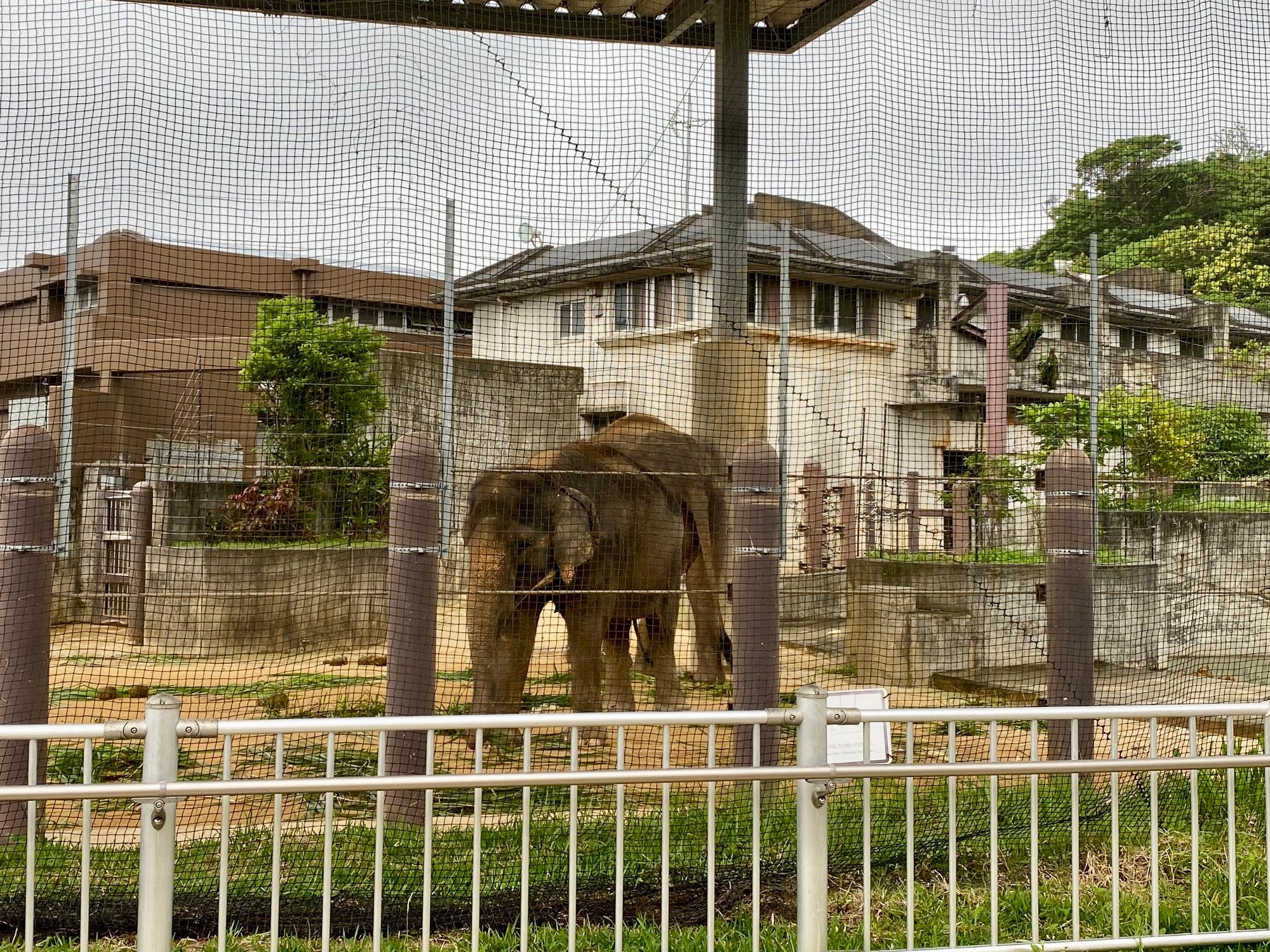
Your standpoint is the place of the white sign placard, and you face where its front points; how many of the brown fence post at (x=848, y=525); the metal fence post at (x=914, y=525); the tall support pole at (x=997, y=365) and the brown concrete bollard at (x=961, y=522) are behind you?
4

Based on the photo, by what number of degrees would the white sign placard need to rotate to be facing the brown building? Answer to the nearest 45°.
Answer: approximately 135° to its right

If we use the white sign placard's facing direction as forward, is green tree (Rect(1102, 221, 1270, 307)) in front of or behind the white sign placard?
behind

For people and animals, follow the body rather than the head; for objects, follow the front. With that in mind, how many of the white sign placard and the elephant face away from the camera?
0

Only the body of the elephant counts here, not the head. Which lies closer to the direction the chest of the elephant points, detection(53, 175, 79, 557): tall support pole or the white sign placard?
the tall support pole

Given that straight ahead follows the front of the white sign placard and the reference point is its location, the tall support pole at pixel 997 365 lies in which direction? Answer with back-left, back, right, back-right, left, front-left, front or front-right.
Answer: back

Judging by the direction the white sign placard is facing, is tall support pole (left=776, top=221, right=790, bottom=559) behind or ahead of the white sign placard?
behind

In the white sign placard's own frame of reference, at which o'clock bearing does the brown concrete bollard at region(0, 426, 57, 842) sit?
The brown concrete bollard is roughly at 3 o'clock from the white sign placard.

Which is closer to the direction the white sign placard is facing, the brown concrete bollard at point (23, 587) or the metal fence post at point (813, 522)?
the brown concrete bollard

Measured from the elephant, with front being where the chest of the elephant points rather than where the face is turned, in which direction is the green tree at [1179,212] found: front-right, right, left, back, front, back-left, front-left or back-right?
back-left

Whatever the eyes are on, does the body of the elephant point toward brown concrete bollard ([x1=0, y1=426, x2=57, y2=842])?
yes

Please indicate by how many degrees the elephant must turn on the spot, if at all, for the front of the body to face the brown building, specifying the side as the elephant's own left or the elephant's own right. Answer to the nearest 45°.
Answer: approximately 90° to the elephant's own right

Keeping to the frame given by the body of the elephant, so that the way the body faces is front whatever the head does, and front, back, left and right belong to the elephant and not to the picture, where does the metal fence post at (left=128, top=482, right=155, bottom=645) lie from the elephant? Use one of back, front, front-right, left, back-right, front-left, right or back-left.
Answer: right

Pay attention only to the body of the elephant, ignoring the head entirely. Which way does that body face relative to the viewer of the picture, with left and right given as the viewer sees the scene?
facing the viewer and to the left of the viewer

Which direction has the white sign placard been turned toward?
toward the camera
